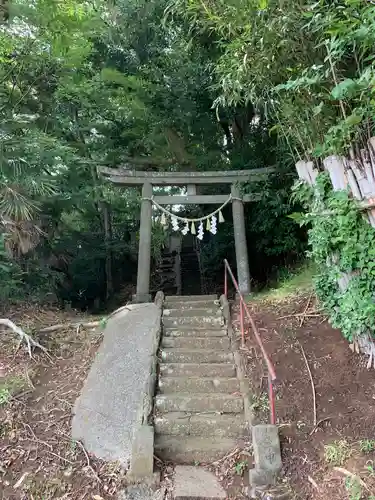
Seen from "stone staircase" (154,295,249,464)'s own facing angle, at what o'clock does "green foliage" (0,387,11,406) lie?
The green foliage is roughly at 3 o'clock from the stone staircase.

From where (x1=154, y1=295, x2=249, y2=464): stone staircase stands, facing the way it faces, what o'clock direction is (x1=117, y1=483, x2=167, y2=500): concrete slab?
The concrete slab is roughly at 1 o'clock from the stone staircase.

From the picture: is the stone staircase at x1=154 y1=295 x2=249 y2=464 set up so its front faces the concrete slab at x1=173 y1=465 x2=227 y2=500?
yes

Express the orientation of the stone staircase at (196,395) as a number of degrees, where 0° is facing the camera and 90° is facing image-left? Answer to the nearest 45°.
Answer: approximately 0°

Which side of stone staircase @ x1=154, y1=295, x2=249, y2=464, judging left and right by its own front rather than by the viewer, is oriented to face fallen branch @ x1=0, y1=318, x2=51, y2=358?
right

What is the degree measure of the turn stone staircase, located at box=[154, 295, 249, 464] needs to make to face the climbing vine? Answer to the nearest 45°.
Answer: approximately 90° to its left

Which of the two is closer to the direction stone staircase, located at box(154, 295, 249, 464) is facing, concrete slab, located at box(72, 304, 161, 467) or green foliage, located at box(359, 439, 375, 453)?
the green foliage

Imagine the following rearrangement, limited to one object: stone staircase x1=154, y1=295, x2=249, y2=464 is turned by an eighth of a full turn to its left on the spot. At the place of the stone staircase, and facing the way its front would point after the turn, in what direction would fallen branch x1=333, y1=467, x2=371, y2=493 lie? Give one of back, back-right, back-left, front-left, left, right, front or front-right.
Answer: front

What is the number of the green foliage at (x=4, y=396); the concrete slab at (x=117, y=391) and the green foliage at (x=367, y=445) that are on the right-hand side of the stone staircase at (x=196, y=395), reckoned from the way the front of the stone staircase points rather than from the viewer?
2

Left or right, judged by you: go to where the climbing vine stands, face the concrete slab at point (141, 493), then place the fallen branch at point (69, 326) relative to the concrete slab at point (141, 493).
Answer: right

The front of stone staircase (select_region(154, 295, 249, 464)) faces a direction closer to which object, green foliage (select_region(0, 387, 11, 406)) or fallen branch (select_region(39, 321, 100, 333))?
the green foliage
